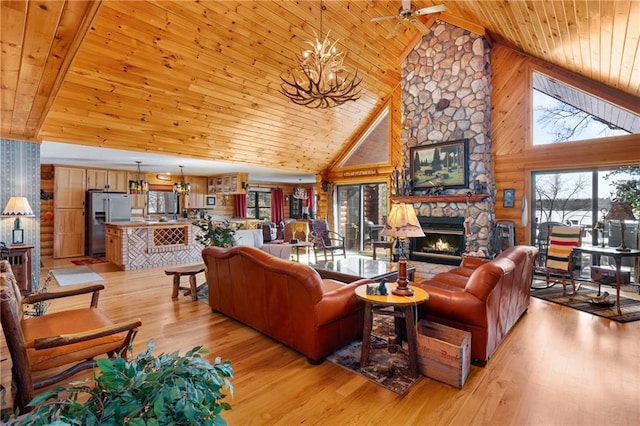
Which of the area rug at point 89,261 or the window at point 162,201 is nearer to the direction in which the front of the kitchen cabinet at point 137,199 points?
the area rug

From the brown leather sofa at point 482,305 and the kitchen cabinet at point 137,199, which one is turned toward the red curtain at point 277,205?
the brown leather sofa

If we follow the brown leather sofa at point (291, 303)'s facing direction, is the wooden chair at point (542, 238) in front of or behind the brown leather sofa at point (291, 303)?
in front

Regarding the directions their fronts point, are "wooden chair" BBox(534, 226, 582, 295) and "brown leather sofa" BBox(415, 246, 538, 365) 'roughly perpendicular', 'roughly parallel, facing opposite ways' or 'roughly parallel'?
roughly perpendicular

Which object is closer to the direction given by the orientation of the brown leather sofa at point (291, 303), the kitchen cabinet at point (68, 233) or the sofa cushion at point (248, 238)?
the sofa cushion

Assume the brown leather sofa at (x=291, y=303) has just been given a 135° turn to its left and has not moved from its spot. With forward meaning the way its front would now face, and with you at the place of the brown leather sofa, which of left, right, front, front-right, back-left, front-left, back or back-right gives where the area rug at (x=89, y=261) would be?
front-right

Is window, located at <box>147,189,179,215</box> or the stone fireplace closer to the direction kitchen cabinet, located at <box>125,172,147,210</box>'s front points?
the stone fireplace

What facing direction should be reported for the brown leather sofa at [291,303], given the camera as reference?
facing away from the viewer and to the right of the viewer

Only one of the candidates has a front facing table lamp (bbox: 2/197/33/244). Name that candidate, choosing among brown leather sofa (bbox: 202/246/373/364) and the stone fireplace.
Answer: the stone fireplace

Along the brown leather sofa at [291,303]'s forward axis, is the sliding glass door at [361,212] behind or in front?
in front

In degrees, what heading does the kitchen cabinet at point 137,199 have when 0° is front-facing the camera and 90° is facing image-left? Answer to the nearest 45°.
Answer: approximately 0°

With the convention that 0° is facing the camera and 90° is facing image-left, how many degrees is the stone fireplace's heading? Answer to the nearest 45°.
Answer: approximately 45°
